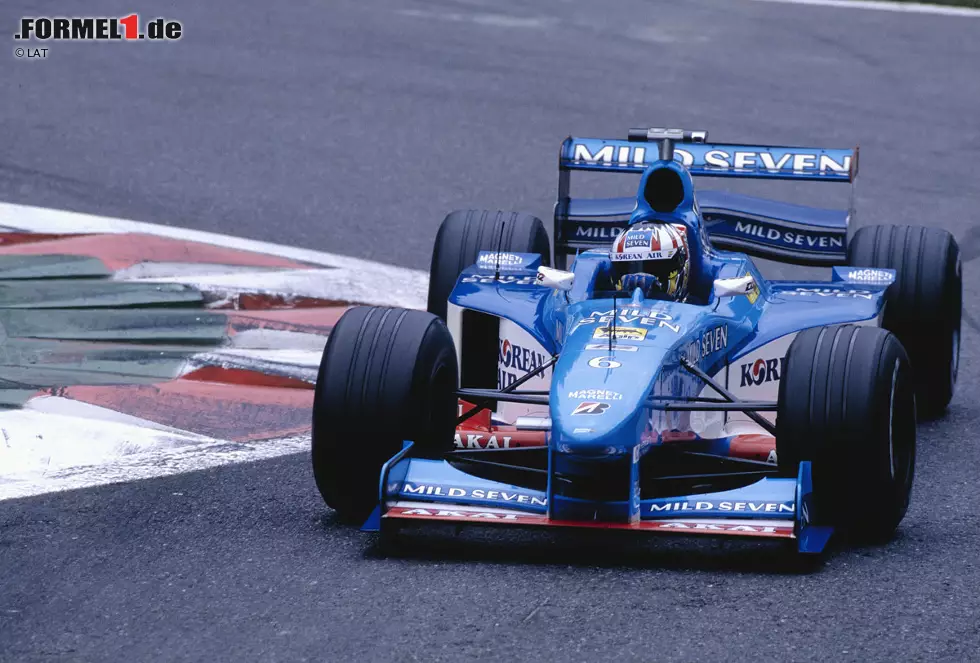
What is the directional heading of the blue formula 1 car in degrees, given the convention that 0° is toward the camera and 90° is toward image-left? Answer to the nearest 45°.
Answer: approximately 0°
